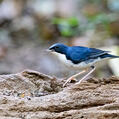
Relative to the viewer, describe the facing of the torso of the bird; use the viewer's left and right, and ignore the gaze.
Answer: facing to the left of the viewer
